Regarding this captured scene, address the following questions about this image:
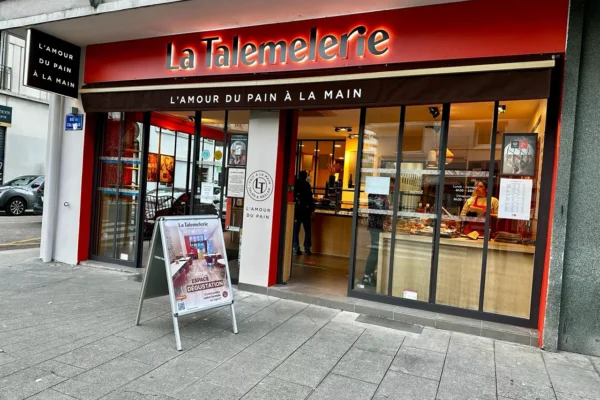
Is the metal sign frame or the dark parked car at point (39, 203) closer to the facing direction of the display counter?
the metal sign frame

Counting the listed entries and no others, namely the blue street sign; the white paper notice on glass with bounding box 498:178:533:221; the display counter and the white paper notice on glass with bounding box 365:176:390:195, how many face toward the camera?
4

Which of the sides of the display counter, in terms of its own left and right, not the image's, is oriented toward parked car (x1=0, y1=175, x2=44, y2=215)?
right

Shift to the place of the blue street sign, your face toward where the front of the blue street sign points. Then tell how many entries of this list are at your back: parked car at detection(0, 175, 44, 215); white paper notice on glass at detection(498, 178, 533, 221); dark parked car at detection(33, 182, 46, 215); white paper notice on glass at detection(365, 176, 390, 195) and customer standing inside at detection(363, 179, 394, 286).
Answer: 2

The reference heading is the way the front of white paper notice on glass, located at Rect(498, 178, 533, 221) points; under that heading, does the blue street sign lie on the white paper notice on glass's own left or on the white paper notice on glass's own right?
on the white paper notice on glass's own right

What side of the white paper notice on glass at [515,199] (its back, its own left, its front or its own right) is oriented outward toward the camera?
front

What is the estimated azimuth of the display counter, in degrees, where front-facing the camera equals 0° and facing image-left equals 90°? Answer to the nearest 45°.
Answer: approximately 0°

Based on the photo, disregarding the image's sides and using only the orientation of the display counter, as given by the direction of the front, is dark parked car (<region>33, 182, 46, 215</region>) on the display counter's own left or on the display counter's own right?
on the display counter's own right

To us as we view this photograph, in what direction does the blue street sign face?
facing the viewer

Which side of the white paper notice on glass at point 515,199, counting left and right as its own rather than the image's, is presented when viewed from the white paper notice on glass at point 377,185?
right

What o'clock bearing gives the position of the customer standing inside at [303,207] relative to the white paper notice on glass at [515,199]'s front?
The customer standing inside is roughly at 4 o'clock from the white paper notice on glass.
